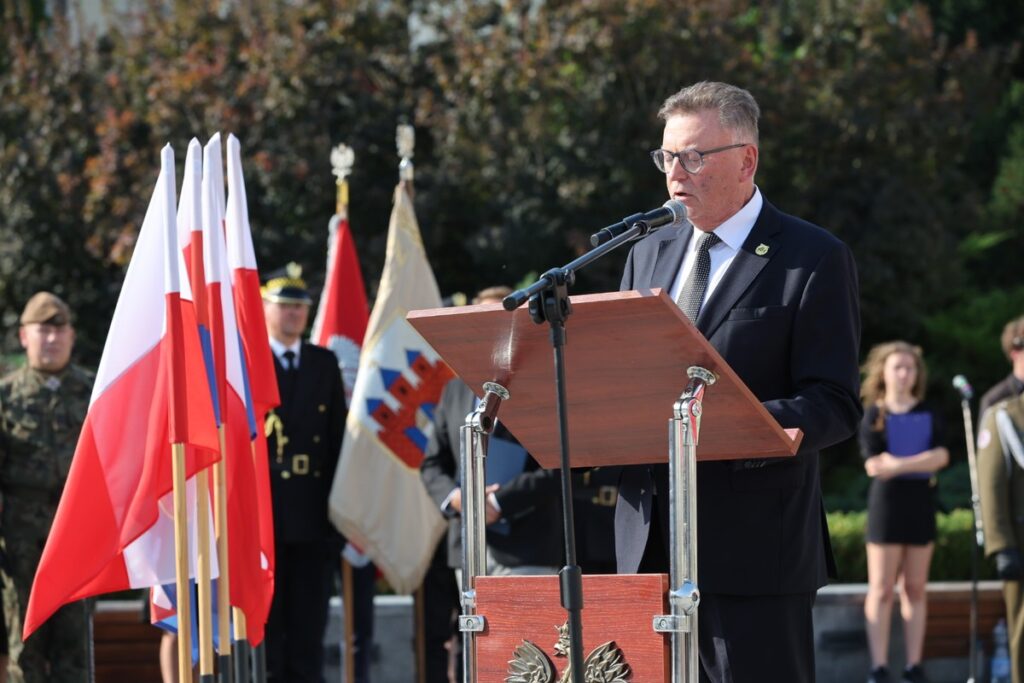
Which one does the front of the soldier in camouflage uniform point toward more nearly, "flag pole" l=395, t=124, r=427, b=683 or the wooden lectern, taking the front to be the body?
the wooden lectern

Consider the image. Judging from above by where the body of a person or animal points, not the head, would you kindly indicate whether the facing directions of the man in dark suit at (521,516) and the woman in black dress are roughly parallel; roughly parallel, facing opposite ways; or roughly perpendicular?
roughly parallel

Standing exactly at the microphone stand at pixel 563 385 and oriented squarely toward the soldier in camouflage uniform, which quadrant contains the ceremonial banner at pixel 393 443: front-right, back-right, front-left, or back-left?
front-right

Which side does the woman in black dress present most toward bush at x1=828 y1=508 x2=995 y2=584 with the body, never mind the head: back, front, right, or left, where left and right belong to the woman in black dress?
back

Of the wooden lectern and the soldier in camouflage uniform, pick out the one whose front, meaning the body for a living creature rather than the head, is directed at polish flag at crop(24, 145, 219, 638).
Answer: the soldier in camouflage uniform

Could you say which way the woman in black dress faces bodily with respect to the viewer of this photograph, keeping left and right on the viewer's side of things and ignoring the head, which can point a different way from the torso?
facing the viewer

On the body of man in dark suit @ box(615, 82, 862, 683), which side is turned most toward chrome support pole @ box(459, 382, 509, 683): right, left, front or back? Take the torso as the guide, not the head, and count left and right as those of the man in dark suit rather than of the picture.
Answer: front

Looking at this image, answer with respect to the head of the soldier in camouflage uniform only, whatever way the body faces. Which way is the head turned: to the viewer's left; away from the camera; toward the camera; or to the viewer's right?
toward the camera

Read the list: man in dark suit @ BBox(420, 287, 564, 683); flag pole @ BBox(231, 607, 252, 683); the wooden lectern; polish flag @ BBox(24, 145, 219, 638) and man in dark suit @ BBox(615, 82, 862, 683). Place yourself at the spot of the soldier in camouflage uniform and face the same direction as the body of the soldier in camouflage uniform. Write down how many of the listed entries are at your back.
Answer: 0

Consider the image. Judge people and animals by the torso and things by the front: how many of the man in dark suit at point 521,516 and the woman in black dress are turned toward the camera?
2

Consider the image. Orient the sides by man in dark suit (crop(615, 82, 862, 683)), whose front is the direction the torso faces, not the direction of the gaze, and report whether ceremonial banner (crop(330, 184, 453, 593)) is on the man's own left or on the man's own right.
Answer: on the man's own right

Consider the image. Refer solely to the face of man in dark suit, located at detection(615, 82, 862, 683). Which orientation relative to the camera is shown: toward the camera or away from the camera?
toward the camera

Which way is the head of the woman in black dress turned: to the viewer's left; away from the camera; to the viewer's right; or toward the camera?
toward the camera

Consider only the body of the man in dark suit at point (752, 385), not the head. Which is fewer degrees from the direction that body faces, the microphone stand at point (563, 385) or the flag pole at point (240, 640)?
the microphone stand

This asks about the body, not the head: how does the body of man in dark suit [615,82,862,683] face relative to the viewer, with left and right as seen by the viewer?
facing the viewer and to the left of the viewer

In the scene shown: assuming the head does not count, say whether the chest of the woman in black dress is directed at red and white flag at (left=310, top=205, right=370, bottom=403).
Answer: no
